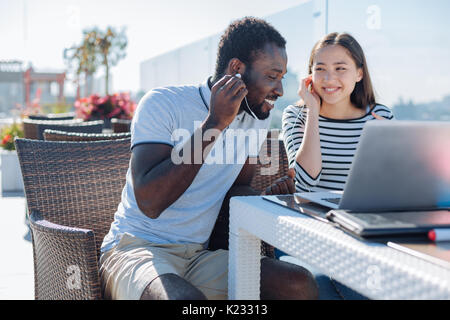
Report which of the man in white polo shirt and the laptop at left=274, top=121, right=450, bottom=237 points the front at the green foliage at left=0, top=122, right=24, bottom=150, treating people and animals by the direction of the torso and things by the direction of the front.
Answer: the laptop

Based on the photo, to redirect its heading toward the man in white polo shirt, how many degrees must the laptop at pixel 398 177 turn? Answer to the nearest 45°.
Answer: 0° — it already faces them

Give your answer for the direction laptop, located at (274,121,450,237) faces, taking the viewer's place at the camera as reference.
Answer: facing away from the viewer and to the left of the viewer

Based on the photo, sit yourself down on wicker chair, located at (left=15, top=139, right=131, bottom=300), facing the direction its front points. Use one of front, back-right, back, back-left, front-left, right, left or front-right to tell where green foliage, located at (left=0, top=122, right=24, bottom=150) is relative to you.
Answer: back-left

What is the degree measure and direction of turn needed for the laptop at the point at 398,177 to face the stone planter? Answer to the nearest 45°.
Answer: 0° — it already faces it

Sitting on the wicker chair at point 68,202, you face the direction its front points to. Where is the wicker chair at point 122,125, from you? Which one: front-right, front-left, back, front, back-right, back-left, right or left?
back-left

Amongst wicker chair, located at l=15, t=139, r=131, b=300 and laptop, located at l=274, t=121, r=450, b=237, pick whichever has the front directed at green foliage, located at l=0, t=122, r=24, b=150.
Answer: the laptop

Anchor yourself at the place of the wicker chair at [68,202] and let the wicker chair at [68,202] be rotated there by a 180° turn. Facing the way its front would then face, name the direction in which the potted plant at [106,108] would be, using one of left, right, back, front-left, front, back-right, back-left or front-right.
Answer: front-right

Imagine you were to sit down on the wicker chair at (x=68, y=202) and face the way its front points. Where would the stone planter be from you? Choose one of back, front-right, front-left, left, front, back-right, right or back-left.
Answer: back-left

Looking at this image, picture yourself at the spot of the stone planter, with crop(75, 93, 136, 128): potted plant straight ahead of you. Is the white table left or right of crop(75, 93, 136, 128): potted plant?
right

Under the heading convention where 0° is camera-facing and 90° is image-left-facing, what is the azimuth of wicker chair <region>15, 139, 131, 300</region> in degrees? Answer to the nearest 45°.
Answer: approximately 315°
